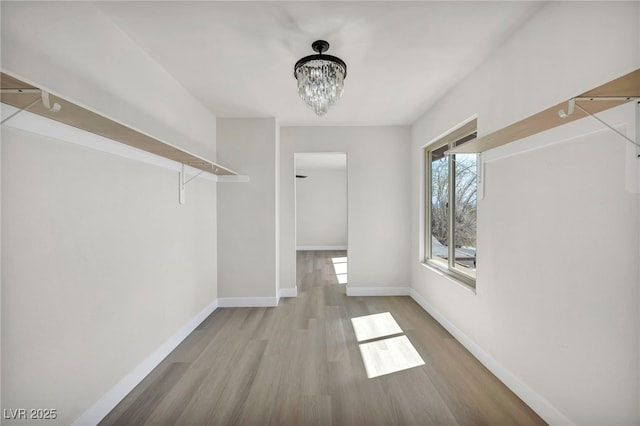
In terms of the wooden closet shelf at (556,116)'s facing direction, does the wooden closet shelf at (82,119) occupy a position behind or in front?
in front

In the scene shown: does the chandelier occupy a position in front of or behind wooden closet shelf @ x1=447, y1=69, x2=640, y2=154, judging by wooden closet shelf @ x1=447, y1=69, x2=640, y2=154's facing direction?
in front

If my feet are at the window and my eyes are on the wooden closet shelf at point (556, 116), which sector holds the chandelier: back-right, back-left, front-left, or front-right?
front-right

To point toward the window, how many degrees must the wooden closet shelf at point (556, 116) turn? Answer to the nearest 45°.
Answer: approximately 45° to its right

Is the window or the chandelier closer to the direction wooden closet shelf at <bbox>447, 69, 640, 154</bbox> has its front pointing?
the chandelier

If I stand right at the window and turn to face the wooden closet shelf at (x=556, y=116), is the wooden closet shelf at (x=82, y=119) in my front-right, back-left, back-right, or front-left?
front-right

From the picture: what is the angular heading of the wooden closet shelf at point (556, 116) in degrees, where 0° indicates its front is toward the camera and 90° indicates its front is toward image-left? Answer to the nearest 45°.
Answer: approximately 90°
